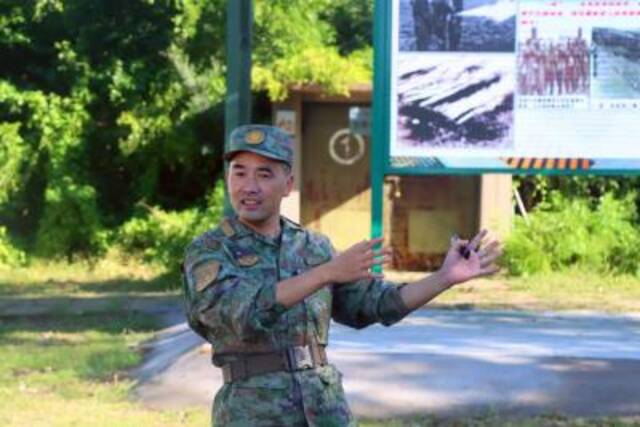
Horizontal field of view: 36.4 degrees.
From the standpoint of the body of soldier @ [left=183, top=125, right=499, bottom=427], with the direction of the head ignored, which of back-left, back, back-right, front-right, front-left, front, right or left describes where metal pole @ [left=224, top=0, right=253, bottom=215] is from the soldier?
back-left

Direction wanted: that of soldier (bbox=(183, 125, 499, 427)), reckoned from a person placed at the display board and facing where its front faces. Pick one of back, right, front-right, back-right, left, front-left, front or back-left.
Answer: front

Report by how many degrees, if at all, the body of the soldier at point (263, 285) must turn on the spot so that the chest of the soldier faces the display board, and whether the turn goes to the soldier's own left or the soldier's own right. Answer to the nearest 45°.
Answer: approximately 135° to the soldier's own left

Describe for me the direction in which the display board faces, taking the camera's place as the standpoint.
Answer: facing the viewer

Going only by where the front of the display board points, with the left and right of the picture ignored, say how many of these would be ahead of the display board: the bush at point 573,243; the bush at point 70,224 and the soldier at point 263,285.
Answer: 1

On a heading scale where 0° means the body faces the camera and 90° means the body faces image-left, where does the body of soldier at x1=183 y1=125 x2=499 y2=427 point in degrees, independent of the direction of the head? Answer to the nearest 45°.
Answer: approximately 315°

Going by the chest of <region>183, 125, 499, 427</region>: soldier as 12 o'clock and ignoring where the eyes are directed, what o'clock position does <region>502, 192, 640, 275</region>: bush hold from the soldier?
The bush is roughly at 8 o'clock from the soldier.

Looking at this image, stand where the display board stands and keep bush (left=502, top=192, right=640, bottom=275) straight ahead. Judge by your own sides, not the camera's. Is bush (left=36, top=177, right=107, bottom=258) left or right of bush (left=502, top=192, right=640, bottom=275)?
left

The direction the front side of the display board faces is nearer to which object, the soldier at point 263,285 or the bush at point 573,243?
the soldier

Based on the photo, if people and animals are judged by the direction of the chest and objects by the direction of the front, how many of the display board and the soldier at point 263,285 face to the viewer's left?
0

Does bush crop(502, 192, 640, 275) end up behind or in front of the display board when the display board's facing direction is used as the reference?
behind

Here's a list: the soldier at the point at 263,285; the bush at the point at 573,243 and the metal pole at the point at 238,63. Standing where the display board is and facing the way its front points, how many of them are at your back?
1
